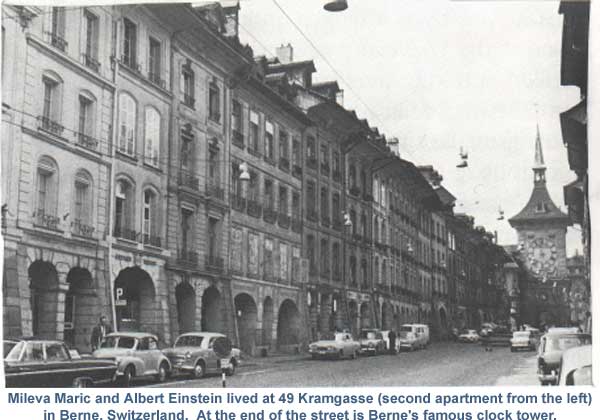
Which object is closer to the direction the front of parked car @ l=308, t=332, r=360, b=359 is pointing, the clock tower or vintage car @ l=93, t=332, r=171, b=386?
the vintage car

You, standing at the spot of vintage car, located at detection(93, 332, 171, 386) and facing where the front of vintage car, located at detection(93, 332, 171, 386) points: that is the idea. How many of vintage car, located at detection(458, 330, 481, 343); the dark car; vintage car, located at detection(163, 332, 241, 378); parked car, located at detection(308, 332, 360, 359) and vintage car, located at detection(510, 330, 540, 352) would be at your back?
4

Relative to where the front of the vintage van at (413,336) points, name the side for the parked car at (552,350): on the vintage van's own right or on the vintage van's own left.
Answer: on the vintage van's own left

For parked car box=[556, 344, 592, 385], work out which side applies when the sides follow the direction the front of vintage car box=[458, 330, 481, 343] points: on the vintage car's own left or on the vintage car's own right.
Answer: on the vintage car's own left

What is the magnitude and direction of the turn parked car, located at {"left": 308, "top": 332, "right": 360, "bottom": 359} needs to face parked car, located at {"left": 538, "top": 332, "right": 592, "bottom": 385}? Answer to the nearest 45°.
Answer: approximately 45° to its left

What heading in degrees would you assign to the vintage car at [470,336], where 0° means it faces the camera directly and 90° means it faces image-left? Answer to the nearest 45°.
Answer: approximately 45°

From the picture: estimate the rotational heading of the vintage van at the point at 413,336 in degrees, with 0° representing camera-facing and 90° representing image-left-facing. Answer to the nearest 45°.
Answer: approximately 45°

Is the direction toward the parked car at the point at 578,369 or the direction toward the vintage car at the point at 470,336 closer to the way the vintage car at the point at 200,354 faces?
the parked car

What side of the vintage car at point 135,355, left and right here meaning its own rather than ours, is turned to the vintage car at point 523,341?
back
